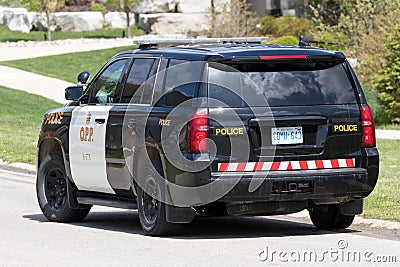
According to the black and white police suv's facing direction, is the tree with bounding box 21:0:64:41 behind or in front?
in front

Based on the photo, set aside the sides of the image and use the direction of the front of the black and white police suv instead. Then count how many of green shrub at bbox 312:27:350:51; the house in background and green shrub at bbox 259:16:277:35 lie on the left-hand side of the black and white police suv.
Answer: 0

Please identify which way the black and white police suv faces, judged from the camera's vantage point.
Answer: facing away from the viewer and to the left of the viewer

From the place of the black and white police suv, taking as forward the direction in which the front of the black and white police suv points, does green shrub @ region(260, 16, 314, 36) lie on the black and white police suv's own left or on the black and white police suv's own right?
on the black and white police suv's own right

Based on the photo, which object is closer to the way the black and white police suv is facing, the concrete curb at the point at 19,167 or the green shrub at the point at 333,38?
the concrete curb

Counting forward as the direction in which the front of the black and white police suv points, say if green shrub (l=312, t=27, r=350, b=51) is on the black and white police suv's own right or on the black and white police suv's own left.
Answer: on the black and white police suv's own right

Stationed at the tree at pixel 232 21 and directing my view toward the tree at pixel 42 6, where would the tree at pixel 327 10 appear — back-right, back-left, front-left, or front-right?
back-right

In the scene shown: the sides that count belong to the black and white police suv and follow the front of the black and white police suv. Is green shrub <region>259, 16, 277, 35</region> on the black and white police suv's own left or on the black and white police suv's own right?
on the black and white police suv's own right

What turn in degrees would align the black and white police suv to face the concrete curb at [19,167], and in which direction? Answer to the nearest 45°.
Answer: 0° — it already faces it

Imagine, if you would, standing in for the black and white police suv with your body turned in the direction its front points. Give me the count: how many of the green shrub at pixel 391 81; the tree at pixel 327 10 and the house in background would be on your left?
0

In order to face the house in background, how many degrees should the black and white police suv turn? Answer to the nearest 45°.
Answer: approximately 45° to its right
